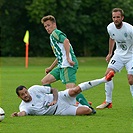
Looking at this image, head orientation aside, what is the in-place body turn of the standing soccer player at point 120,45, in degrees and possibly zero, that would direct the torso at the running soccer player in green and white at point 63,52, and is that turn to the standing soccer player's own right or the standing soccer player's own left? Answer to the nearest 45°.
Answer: approximately 45° to the standing soccer player's own right

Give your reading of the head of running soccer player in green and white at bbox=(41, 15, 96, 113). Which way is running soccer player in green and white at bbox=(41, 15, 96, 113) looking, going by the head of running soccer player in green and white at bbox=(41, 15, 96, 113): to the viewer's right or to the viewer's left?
to the viewer's left

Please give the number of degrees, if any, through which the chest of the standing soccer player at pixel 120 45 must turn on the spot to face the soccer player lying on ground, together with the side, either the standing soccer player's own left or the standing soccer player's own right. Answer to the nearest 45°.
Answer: approximately 45° to the standing soccer player's own right

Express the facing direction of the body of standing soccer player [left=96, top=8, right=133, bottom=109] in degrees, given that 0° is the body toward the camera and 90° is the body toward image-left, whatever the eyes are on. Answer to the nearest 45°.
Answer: approximately 0°
